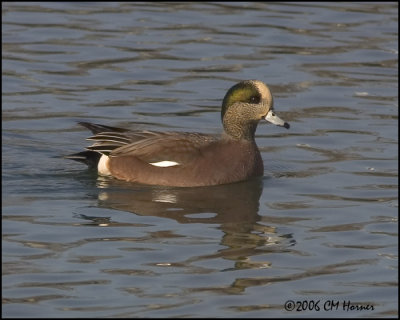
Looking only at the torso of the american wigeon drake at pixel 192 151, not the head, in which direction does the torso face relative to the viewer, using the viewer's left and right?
facing to the right of the viewer
